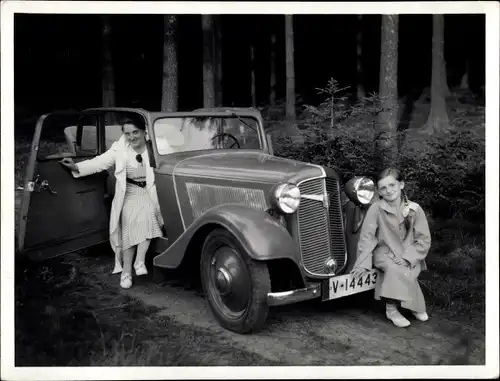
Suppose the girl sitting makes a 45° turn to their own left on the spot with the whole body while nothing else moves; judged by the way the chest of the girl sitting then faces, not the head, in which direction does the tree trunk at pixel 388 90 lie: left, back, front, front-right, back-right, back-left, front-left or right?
back-left

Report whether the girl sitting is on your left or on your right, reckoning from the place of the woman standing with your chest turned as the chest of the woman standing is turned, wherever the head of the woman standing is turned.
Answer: on your left

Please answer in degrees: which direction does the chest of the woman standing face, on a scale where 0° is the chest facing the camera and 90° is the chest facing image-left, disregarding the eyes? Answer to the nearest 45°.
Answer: approximately 0°

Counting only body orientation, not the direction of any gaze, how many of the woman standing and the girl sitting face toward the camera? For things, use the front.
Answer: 2
